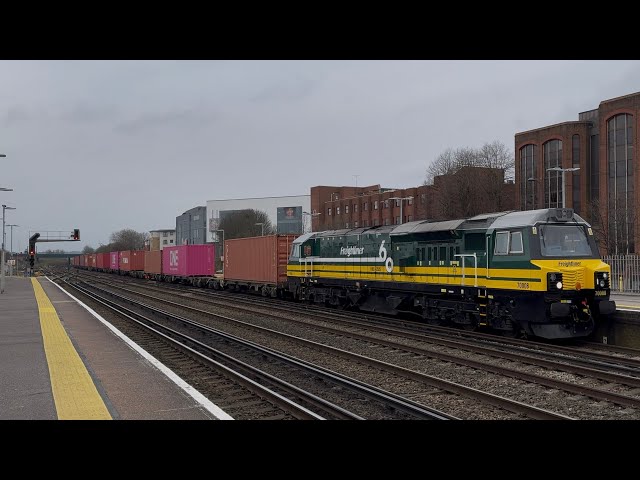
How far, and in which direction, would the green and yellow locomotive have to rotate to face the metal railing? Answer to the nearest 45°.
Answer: approximately 90° to its left

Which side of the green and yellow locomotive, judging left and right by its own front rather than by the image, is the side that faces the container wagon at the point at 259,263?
back

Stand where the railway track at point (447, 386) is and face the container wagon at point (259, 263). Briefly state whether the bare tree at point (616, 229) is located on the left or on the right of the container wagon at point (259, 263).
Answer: right

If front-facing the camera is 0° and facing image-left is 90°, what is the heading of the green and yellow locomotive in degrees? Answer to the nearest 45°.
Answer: approximately 315°

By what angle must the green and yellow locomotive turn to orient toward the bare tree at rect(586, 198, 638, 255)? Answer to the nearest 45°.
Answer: approximately 135° to its left

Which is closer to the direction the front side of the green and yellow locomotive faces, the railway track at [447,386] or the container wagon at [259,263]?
the railway track
